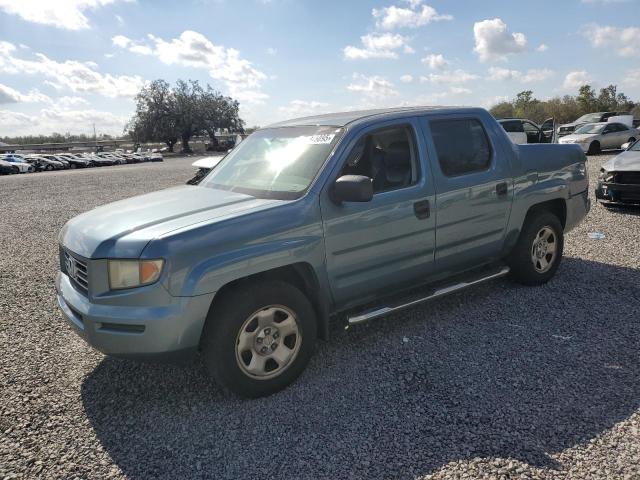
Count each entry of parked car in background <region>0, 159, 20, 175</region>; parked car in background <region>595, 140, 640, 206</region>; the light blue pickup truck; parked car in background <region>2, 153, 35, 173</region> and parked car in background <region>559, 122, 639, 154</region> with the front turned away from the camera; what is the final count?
0

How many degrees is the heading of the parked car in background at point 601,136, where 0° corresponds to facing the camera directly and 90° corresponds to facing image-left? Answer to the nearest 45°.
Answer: approximately 45°

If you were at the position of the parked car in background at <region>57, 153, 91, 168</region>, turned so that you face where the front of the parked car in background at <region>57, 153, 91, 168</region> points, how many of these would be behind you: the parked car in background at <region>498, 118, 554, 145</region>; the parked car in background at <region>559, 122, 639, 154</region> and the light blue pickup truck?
0

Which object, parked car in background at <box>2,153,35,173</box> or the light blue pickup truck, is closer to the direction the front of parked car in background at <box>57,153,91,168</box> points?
the light blue pickup truck

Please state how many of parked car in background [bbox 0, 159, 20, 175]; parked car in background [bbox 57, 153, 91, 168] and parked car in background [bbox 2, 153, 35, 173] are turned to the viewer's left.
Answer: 0

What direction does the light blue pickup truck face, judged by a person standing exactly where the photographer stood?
facing the viewer and to the left of the viewer

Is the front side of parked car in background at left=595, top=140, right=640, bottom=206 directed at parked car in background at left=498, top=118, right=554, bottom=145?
no

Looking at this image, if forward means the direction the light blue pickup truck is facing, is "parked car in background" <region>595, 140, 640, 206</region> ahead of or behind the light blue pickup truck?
behind

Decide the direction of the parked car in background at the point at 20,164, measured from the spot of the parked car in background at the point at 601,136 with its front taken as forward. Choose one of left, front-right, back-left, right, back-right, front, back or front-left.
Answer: front-right

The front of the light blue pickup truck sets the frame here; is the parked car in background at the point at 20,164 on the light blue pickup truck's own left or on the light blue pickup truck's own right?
on the light blue pickup truck's own right

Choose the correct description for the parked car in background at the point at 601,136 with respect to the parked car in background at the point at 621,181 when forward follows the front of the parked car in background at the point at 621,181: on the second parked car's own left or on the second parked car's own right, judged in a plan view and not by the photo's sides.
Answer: on the second parked car's own right

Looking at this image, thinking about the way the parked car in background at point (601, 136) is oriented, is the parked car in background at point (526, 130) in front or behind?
in front

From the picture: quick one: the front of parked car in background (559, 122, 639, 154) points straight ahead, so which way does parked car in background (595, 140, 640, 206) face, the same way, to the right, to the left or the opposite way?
the same way

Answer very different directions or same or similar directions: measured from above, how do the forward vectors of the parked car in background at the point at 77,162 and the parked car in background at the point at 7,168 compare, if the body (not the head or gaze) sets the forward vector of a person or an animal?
same or similar directions

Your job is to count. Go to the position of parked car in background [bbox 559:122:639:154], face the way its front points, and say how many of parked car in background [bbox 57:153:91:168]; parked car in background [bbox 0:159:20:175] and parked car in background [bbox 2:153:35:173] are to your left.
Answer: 0

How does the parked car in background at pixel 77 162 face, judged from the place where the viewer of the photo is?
facing the viewer and to the right of the viewer
